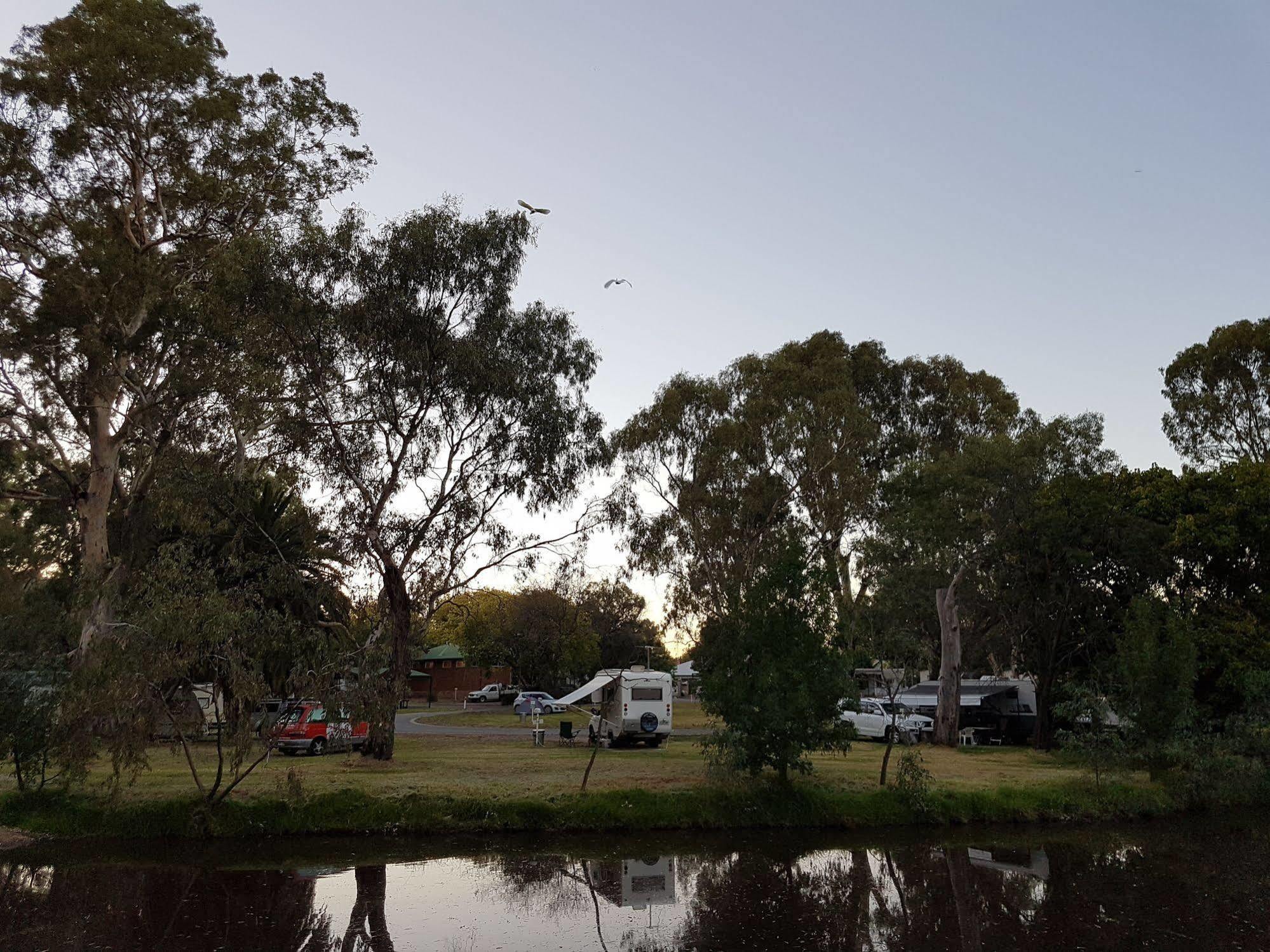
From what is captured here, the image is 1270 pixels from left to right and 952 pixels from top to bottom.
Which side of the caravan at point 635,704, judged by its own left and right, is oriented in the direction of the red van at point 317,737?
left

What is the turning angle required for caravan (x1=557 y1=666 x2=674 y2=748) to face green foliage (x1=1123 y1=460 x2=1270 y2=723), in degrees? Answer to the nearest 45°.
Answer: approximately 90° to its right

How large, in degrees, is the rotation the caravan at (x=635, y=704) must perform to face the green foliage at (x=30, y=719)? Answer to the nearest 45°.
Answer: approximately 135° to its left

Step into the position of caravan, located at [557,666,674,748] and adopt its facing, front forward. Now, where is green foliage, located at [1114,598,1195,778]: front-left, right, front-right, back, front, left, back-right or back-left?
back-right

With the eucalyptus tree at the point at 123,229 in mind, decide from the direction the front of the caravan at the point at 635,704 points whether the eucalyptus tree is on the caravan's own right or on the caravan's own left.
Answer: on the caravan's own left

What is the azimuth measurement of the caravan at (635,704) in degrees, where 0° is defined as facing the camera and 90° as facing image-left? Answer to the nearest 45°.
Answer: approximately 180°

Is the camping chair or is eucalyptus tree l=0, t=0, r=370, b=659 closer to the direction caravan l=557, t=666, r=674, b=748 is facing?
the camping chair

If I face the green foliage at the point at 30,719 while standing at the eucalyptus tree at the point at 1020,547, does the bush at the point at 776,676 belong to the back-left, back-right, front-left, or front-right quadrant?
front-left

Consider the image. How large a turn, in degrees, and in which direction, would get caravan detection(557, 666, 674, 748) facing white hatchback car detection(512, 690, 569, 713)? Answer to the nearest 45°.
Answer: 0° — it already faces it

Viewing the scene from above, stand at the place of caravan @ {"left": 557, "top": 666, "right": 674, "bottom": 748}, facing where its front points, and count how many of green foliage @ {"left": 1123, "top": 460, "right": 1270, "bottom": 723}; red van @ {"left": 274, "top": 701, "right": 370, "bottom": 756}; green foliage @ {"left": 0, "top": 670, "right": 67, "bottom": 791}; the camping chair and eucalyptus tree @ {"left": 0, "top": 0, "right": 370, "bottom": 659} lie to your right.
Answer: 1

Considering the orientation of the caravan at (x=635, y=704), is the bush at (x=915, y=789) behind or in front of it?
behind
